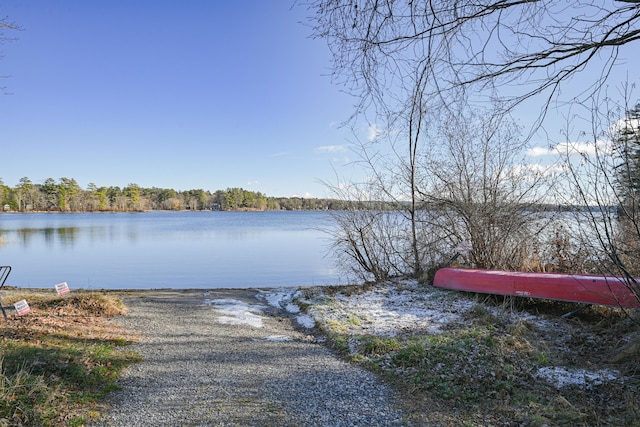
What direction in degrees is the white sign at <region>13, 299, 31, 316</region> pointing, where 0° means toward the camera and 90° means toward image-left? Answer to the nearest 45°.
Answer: approximately 0°

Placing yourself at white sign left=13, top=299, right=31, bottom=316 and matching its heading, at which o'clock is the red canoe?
The red canoe is roughly at 10 o'clock from the white sign.
